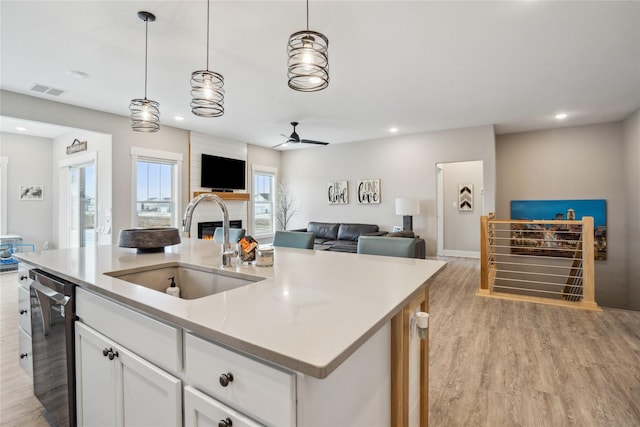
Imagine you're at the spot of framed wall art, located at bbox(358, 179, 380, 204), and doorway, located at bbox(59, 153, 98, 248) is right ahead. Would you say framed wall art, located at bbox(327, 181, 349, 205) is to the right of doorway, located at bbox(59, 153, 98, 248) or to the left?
right

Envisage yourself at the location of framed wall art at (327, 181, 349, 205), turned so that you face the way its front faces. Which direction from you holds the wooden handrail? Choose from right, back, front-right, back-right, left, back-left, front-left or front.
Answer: left

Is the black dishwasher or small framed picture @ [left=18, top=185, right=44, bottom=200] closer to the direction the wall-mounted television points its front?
the black dishwasher

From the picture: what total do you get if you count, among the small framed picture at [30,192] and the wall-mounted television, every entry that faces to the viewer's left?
0

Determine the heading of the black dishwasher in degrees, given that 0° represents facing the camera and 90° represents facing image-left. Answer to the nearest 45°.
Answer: approximately 45°

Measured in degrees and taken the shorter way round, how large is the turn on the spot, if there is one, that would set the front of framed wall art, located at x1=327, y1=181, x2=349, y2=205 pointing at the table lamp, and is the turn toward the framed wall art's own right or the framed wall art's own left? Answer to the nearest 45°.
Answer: approximately 90° to the framed wall art's own left

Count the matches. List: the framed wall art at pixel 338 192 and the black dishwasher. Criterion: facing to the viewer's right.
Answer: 0

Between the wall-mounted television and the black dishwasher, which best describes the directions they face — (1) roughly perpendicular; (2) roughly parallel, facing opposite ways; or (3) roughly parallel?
roughly perpendicular
